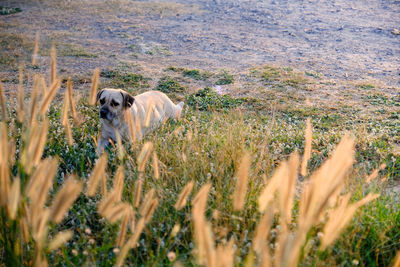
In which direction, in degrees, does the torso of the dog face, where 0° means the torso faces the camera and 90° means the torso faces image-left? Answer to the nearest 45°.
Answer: approximately 45°
